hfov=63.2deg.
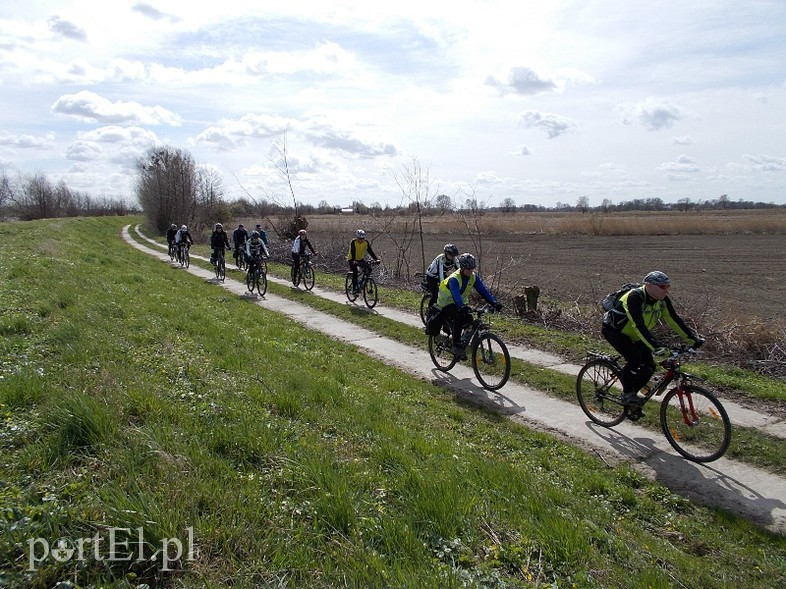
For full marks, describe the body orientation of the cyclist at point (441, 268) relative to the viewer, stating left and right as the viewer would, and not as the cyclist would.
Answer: facing the viewer and to the right of the viewer

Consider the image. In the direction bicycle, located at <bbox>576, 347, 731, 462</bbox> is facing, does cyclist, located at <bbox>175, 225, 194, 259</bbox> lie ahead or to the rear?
to the rear

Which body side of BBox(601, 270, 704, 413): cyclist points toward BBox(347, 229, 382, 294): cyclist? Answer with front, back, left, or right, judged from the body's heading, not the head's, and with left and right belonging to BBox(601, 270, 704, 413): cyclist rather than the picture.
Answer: back

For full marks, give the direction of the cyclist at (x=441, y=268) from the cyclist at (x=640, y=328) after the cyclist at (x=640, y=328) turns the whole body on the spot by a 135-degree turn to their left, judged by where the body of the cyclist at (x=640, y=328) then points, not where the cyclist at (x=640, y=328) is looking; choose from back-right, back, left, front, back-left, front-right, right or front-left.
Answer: front-left

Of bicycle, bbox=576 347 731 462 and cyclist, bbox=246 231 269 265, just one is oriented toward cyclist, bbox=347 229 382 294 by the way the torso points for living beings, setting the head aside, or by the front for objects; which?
cyclist, bbox=246 231 269 265

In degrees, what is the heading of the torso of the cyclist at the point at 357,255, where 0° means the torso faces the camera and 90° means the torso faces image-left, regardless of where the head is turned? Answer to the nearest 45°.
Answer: approximately 315°

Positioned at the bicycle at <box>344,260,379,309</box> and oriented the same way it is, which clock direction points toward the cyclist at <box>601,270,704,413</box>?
The cyclist is roughly at 1 o'clock from the bicycle.

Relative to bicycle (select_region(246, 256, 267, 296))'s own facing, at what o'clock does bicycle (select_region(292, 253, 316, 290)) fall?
bicycle (select_region(292, 253, 316, 290)) is roughly at 8 o'clock from bicycle (select_region(246, 256, 267, 296)).

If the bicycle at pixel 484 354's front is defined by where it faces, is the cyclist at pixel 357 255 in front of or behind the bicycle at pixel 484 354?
behind

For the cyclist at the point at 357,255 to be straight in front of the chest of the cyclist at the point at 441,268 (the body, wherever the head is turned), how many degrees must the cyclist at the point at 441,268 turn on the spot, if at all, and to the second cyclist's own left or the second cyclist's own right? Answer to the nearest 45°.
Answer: approximately 180°

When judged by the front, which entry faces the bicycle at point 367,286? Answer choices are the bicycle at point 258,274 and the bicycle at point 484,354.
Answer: the bicycle at point 258,274

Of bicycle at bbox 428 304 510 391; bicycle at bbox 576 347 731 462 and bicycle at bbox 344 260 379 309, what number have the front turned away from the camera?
0

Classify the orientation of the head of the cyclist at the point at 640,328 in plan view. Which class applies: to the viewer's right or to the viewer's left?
to the viewer's right

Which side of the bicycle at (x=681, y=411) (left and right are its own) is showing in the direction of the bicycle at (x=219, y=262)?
back
